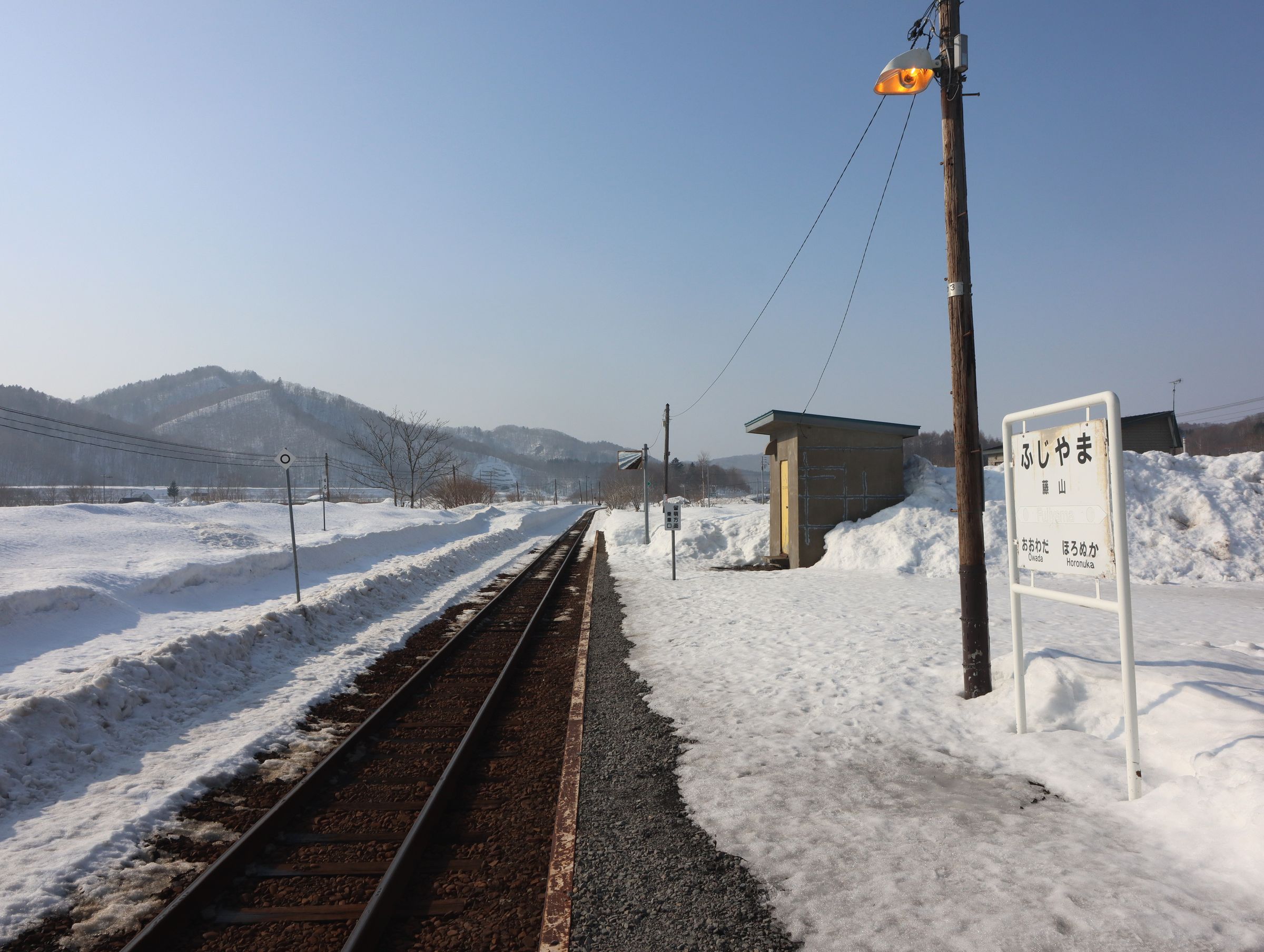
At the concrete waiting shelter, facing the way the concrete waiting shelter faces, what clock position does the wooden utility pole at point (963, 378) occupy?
The wooden utility pole is roughly at 9 o'clock from the concrete waiting shelter.

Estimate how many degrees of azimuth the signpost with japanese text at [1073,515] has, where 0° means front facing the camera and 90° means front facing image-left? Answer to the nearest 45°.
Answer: approximately 45°

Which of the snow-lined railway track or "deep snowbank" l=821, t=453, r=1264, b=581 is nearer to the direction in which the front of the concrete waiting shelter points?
the snow-lined railway track

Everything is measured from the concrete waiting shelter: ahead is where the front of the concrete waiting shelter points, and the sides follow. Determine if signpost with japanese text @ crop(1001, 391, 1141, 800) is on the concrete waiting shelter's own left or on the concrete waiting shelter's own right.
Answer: on the concrete waiting shelter's own left

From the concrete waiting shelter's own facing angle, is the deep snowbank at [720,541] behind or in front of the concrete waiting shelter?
in front

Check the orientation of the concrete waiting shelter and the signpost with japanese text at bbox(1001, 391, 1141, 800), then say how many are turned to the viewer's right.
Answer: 0

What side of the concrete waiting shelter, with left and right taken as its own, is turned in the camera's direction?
left

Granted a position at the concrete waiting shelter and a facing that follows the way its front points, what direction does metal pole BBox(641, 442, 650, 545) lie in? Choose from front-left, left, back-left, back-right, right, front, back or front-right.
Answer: front-right
